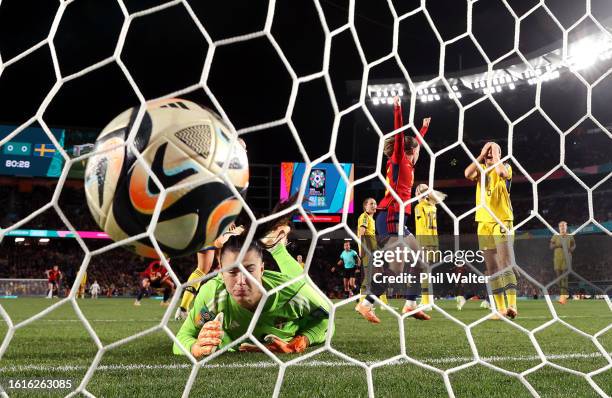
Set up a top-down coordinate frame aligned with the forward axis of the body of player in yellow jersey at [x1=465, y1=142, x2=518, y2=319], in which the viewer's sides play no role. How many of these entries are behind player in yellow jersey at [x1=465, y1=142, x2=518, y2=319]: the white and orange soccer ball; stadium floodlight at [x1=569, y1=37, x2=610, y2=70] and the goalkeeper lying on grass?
1

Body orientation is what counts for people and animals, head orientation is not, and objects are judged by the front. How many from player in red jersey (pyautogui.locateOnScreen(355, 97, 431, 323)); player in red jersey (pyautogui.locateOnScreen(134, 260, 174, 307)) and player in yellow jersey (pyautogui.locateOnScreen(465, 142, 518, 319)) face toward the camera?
2

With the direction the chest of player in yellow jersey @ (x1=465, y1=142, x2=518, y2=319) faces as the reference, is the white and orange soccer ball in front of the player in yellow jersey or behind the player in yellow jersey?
in front

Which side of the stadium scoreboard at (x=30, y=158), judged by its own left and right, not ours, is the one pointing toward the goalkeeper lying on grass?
front

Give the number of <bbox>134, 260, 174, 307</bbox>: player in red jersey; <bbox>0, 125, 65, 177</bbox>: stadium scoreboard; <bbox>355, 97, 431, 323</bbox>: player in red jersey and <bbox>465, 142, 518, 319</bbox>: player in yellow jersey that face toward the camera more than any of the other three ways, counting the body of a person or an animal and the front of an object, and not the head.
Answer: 3

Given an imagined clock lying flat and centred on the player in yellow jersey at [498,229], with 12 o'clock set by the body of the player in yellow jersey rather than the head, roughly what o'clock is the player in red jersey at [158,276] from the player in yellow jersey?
The player in red jersey is roughly at 3 o'clock from the player in yellow jersey.
